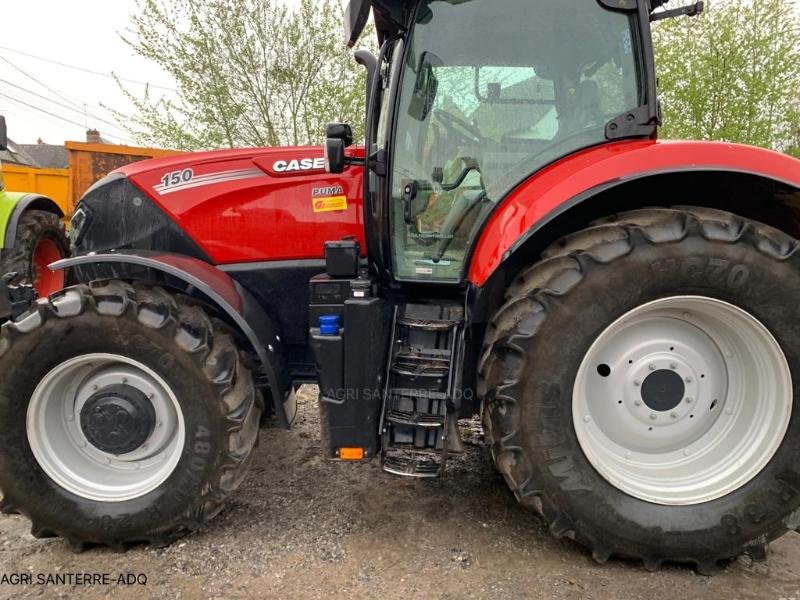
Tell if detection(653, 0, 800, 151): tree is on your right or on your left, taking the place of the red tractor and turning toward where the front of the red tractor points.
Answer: on your right

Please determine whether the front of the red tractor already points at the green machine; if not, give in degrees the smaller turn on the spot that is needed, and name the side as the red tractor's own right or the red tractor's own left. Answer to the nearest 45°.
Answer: approximately 45° to the red tractor's own right

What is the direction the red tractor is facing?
to the viewer's left
